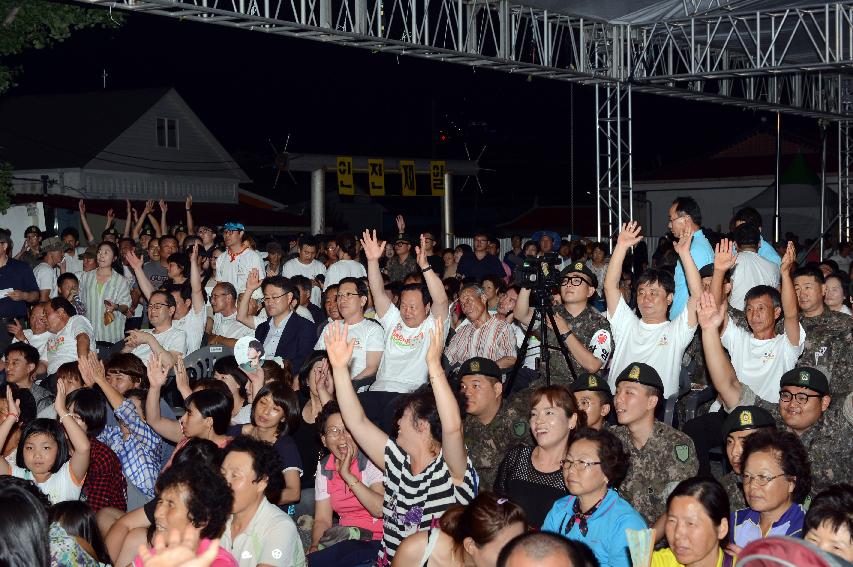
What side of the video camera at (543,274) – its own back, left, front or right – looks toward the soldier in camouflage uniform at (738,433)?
left

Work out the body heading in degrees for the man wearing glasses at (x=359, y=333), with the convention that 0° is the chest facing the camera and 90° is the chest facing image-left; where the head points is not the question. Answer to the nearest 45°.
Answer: approximately 45°

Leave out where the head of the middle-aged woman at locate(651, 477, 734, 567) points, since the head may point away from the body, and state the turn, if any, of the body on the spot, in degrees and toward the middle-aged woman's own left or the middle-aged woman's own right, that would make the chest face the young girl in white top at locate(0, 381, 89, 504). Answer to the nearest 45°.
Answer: approximately 45° to the middle-aged woman's own right

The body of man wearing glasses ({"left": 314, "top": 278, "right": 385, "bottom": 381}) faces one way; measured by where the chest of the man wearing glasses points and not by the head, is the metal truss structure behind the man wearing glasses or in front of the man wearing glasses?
behind

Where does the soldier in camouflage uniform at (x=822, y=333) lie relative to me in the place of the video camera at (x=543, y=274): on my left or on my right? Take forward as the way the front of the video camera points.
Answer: on my left
